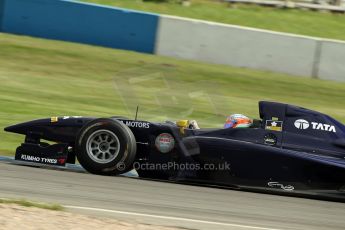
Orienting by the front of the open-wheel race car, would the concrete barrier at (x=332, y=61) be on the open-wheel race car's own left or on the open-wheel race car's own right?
on the open-wheel race car's own right

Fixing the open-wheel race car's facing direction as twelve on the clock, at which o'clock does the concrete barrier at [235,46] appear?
The concrete barrier is roughly at 3 o'clock from the open-wheel race car.

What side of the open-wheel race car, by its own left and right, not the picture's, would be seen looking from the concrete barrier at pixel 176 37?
right

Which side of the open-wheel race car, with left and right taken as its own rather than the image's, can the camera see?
left
